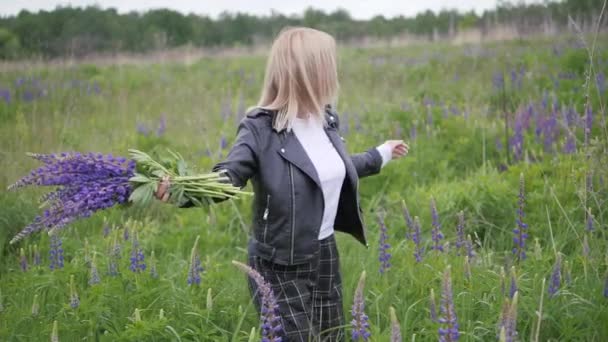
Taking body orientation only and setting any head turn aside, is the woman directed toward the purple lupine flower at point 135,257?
no

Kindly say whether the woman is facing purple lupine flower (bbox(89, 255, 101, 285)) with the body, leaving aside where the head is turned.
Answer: no

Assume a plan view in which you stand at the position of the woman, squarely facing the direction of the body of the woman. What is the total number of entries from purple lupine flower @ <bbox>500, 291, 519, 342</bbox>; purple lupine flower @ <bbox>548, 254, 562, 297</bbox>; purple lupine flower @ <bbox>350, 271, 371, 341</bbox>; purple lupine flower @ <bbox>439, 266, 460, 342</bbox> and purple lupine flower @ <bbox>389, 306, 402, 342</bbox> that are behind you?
0

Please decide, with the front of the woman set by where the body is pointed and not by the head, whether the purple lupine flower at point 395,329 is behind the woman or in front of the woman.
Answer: in front

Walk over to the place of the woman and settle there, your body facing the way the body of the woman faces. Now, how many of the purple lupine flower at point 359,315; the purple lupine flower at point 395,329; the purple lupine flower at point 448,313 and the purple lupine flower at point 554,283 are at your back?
0

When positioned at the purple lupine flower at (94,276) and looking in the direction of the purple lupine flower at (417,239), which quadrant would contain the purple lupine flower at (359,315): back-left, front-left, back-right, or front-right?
front-right
